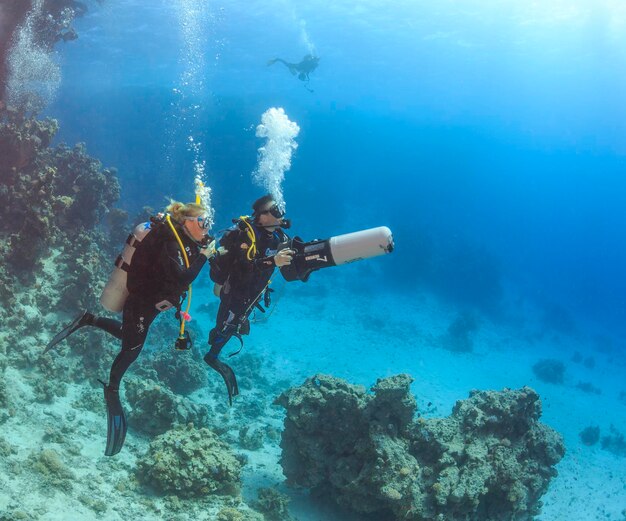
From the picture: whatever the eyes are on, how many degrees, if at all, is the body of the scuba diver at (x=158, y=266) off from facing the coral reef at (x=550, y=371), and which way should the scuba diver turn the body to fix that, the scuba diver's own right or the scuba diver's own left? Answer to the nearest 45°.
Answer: approximately 45° to the scuba diver's own left

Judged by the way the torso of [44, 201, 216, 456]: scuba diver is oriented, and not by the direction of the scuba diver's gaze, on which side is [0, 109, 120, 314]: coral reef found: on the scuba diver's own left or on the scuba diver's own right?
on the scuba diver's own left

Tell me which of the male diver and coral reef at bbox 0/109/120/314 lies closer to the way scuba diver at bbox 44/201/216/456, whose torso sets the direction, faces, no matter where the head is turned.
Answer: the male diver

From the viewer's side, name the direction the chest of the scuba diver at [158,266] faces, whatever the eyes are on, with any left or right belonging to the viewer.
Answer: facing to the right of the viewer

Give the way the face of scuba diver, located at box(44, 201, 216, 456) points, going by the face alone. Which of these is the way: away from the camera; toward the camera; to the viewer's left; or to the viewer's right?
to the viewer's right
